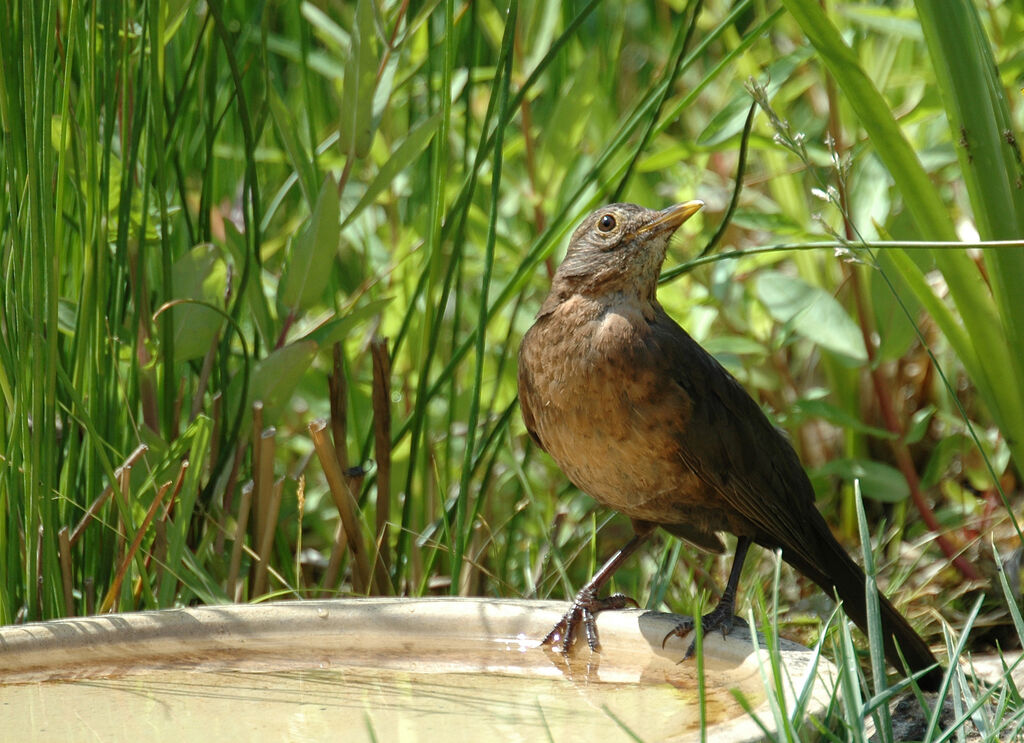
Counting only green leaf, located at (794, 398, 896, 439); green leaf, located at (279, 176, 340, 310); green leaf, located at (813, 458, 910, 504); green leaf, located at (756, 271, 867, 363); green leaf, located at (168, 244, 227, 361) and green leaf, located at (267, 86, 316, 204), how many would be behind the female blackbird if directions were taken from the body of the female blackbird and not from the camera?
3

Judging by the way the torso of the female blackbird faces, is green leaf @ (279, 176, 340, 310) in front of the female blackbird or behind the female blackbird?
in front

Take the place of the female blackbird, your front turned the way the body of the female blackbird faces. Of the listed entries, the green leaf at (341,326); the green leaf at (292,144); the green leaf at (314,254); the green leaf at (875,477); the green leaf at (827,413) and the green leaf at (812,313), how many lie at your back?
3

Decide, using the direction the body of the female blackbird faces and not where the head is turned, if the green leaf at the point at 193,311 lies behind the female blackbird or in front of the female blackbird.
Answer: in front

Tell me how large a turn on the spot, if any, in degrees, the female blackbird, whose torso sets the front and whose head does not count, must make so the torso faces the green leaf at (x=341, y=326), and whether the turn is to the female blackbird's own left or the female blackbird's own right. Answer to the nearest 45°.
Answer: approximately 45° to the female blackbird's own right

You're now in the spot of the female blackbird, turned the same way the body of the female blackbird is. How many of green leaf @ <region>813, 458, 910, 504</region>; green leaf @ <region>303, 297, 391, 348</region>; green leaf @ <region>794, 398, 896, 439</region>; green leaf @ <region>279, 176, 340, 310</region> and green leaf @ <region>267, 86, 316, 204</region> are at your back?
2

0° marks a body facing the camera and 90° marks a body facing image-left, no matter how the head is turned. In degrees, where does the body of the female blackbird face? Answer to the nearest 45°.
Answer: approximately 45°

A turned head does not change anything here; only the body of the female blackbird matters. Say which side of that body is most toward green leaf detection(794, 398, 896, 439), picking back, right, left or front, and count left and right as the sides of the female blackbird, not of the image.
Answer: back

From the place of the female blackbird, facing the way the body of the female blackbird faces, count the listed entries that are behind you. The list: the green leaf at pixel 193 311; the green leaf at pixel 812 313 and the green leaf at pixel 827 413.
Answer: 2

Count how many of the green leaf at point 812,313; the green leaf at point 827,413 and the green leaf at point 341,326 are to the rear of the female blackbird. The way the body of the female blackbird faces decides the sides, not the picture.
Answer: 2

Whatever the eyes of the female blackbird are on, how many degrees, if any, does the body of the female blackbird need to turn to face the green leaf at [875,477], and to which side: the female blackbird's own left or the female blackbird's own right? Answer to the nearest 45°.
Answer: approximately 180°

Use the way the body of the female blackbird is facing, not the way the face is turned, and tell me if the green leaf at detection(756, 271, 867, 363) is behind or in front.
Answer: behind

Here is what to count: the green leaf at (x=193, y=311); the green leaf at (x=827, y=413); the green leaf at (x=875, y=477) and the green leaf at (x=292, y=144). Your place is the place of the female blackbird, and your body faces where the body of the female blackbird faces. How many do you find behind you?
2

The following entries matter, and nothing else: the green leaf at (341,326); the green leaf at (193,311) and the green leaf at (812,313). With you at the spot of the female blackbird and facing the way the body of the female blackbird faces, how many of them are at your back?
1

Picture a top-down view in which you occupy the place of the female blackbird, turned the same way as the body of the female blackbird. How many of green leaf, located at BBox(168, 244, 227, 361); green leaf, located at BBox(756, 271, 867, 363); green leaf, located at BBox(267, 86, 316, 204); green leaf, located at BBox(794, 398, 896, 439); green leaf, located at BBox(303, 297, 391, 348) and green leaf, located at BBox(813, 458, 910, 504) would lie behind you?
3

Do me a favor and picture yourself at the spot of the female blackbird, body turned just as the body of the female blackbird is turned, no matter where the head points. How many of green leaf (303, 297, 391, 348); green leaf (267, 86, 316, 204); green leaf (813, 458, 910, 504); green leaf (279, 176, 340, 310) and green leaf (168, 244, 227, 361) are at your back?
1

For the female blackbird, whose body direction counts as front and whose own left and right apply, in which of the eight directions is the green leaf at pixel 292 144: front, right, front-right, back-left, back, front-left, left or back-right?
front-right
